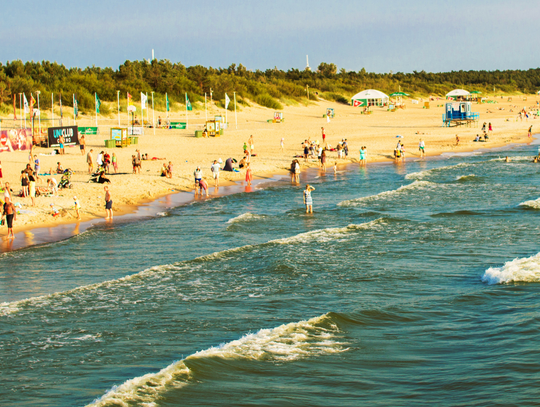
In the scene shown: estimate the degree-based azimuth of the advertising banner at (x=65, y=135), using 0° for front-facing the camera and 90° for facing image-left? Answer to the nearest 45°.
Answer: approximately 0°

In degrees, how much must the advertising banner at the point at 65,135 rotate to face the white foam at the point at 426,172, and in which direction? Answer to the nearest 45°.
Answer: approximately 45° to its left

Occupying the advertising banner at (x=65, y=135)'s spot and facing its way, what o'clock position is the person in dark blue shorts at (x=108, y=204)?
The person in dark blue shorts is roughly at 12 o'clock from the advertising banner.

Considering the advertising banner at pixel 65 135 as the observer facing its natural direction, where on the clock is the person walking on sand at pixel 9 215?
The person walking on sand is roughly at 12 o'clock from the advertising banner.

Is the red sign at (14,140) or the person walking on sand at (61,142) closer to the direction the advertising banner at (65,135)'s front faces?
the person walking on sand

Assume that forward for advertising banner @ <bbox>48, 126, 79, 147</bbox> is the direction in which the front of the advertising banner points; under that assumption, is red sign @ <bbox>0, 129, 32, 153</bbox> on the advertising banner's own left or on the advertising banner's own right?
on the advertising banner's own right

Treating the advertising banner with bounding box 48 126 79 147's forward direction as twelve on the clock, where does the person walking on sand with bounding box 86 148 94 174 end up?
The person walking on sand is roughly at 12 o'clock from the advertising banner.

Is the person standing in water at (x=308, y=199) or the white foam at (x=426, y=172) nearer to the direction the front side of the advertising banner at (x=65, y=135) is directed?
the person standing in water

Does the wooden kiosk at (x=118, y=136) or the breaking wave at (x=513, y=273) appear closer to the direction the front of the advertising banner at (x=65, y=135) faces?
the breaking wave

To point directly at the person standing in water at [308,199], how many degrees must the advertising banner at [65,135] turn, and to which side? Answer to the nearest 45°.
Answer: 0° — it already faces them

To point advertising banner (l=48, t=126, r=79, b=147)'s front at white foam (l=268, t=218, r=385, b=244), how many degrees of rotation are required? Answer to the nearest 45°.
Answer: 0° — it already faces it
